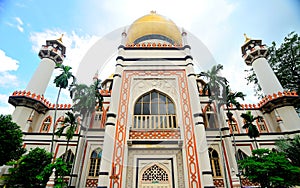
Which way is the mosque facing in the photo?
toward the camera
